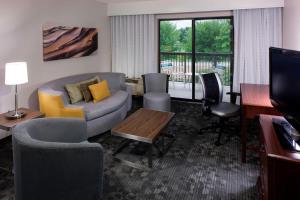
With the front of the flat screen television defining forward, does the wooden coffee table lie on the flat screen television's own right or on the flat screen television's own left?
on the flat screen television's own right

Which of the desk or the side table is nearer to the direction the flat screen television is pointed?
the side table

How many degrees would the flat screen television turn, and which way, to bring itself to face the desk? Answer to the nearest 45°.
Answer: approximately 135° to its right

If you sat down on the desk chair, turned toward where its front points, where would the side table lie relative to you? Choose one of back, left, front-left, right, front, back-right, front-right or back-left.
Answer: right

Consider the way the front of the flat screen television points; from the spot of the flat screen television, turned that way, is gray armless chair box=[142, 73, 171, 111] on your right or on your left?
on your right

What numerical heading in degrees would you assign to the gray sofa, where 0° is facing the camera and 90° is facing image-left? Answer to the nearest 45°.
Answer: approximately 315°

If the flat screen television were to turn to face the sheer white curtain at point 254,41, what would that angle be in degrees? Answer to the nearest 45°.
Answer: approximately 135° to its right
